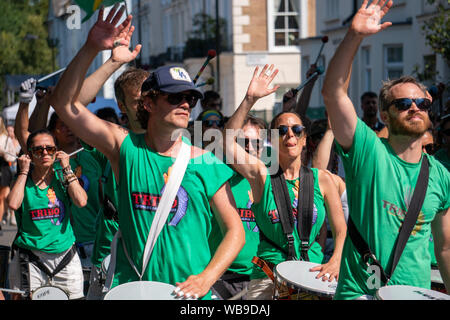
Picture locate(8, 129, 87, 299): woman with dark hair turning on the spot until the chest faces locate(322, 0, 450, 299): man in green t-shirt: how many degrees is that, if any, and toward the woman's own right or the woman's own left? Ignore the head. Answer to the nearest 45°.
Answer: approximately 45° to the woman's own left

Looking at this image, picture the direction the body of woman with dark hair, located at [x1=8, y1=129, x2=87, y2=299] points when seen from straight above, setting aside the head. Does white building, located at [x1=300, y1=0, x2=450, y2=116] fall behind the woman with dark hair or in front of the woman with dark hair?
behind

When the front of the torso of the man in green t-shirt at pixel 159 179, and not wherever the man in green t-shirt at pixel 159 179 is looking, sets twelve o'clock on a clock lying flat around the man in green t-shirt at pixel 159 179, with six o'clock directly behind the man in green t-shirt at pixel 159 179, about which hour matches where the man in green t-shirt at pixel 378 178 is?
the man in green t-shirt at pixel 378 178 is roughly at 9 o'clock from the man in green t-shirt at pixel 159 179.

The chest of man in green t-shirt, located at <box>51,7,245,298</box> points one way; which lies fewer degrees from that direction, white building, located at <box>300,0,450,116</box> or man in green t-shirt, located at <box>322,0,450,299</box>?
the man in green t-shirt

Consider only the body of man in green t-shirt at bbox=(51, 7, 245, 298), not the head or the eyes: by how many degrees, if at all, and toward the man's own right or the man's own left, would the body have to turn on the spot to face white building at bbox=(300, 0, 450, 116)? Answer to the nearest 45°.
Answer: approximately 180°

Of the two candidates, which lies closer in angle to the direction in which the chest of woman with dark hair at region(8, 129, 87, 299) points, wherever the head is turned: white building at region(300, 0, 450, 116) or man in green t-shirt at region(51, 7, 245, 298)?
the man in green t-shirt

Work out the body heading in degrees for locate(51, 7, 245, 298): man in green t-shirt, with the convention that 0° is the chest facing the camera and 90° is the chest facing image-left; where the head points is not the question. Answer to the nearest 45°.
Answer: approximately 0°

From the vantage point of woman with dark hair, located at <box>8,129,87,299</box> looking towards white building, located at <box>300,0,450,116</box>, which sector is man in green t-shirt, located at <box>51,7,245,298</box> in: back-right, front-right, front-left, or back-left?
back-right

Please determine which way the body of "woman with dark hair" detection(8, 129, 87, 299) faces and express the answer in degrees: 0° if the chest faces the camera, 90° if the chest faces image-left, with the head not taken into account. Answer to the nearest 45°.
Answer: approximately 0°

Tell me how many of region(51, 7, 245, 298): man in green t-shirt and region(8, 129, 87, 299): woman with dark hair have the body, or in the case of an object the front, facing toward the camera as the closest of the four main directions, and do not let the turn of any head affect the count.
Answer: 2
